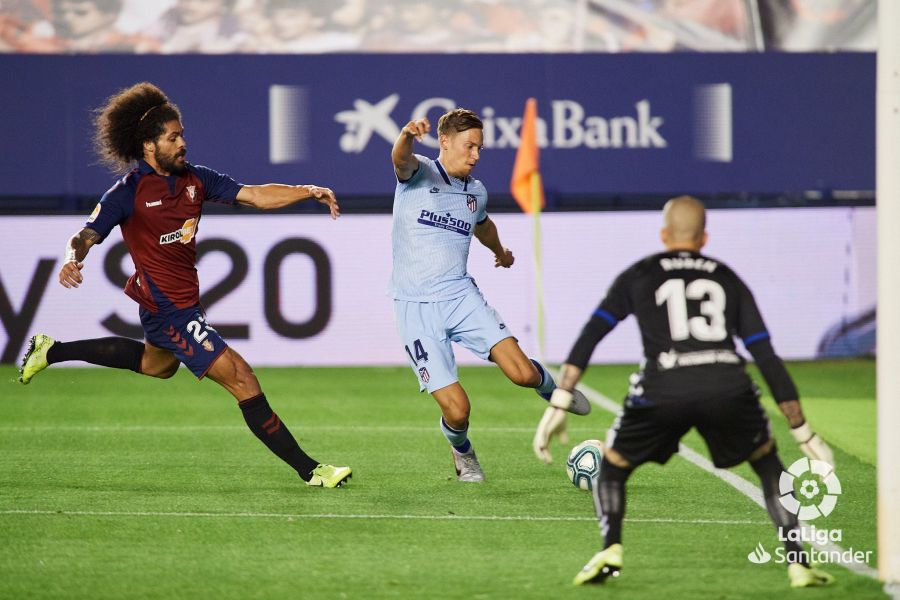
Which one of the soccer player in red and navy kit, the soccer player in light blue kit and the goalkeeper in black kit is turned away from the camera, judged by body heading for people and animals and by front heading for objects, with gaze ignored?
the goalkeeper in black kit

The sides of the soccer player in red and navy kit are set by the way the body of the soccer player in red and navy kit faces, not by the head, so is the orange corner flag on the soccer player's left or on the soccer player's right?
on the soccer player's left

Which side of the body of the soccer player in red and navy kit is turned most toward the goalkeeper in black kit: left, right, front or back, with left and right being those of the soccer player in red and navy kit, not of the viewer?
front

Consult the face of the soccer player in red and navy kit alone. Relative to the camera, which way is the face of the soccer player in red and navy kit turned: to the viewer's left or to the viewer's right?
to the viewer's right

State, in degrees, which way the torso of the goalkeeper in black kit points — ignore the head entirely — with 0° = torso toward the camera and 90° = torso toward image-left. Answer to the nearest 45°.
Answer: approximately 180°

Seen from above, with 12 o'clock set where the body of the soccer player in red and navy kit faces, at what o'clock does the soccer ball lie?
The soccer ball is roughly at 11 o'clock from the soccer player in red and navy kit.

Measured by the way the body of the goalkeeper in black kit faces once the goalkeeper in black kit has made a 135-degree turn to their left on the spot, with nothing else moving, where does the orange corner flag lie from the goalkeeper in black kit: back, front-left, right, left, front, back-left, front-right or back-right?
back-right

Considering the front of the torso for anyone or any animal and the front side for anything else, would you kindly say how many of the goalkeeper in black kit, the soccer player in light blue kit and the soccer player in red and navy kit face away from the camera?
1

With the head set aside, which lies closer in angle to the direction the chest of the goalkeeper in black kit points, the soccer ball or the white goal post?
the soccer ball

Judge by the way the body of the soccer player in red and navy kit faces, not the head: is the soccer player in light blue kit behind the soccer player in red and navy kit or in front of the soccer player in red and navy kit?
in front

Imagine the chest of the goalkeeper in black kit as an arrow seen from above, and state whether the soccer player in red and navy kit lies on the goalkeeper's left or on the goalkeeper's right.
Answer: on the goalkeeper's left

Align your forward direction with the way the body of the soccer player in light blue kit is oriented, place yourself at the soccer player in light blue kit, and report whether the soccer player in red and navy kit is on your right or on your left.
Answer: on your right

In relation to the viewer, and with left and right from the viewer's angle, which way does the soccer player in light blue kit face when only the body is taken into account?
facing the viewer and to the right of the viewer

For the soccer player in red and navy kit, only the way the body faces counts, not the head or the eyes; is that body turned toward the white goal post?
yes
